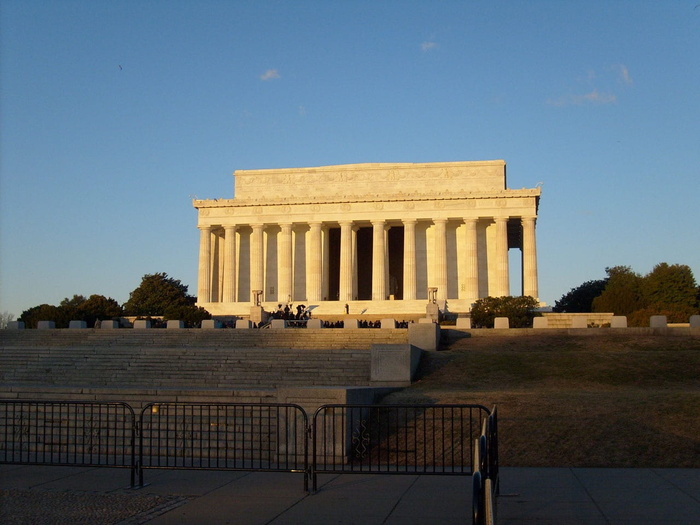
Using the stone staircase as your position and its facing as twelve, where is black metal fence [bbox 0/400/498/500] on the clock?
The black metal fence is roughly at 12 o'clock from the stone staircase.

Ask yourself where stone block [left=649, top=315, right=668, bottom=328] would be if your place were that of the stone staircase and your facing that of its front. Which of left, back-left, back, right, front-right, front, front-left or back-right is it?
left

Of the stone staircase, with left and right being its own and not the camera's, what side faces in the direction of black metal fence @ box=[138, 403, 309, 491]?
front

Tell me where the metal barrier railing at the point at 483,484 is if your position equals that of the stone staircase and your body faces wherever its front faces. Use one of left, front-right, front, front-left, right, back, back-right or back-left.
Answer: front

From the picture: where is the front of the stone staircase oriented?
toward the camera

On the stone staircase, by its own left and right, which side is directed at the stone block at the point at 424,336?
left

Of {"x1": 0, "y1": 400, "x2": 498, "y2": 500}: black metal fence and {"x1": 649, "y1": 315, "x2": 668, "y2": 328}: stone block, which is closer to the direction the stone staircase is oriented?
the black metal fence

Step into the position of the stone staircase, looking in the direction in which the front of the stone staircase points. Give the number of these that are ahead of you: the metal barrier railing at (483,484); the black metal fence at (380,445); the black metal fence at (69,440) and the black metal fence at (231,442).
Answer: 4

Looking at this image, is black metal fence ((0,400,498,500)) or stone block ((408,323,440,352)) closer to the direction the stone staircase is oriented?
the black metal fence

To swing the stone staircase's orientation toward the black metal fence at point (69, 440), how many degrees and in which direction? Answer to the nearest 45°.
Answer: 0° — it already faces it

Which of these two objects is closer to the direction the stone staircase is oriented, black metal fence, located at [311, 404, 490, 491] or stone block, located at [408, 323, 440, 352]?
the black metal fence
